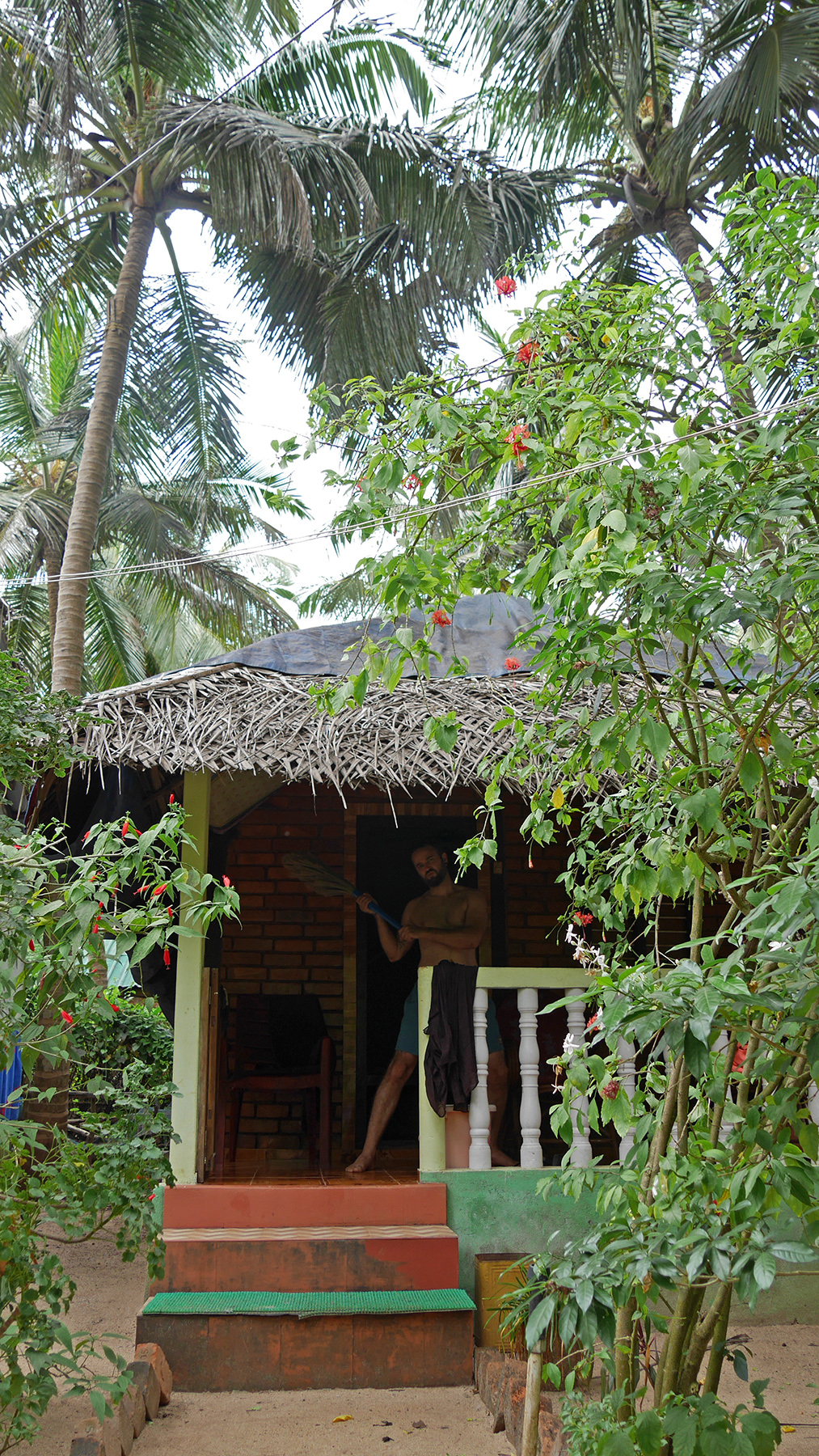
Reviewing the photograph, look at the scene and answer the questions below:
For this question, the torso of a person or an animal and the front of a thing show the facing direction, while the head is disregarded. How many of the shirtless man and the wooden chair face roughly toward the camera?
2

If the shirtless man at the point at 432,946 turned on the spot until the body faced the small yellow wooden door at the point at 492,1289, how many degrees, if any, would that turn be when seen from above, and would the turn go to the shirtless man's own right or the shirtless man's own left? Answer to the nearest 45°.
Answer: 0° — they already face it

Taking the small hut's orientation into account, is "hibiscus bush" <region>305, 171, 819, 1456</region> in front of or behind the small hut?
in front

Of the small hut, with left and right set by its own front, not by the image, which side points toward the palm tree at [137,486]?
back

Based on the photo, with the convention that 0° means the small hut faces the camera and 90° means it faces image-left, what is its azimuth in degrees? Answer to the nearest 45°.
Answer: approximately 0°

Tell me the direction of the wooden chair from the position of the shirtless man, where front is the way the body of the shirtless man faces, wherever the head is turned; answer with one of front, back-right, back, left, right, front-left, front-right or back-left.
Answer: back-right

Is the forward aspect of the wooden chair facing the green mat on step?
yes
